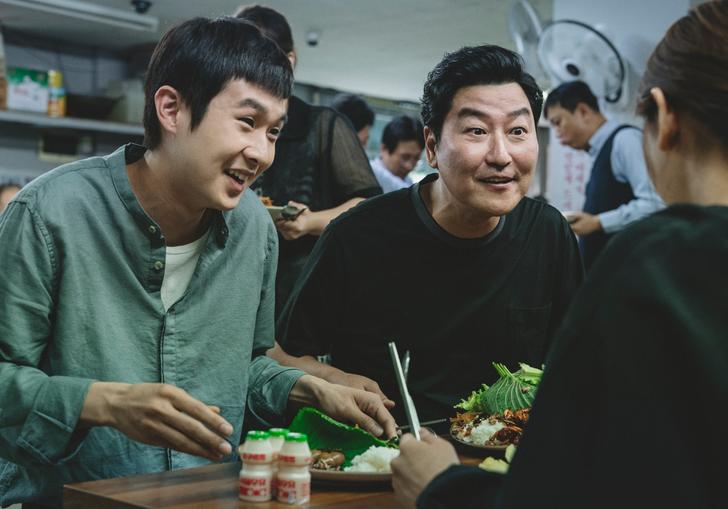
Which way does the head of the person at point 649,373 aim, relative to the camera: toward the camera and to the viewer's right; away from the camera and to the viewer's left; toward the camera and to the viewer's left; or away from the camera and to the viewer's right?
away from the camera and to the viewer's left

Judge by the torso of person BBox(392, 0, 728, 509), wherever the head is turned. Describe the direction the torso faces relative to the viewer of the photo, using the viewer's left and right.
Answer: facing away from the viewer and to the left of the viewer

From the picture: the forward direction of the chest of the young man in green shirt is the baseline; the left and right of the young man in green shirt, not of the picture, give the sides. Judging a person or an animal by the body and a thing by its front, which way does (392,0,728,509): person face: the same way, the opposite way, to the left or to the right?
the opposite way

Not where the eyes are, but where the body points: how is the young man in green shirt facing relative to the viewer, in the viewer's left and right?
facing the viewer and to the right of the viewer

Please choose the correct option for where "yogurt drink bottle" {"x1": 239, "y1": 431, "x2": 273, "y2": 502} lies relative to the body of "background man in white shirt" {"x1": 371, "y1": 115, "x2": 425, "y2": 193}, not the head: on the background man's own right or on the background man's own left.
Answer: on the background man's own right

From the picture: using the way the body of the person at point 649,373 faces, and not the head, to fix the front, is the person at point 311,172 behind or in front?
in front

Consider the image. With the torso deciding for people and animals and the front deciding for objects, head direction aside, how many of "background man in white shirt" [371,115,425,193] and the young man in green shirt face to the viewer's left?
0

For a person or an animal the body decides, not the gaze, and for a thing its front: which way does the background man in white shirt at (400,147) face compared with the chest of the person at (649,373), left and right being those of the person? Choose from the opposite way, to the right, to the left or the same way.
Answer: the opposite way

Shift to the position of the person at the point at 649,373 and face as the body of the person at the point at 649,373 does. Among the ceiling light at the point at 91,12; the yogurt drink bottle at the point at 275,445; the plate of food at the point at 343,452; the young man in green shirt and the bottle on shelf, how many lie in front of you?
5

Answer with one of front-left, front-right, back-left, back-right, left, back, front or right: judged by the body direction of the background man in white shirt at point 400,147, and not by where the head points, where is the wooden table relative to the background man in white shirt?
front-right
